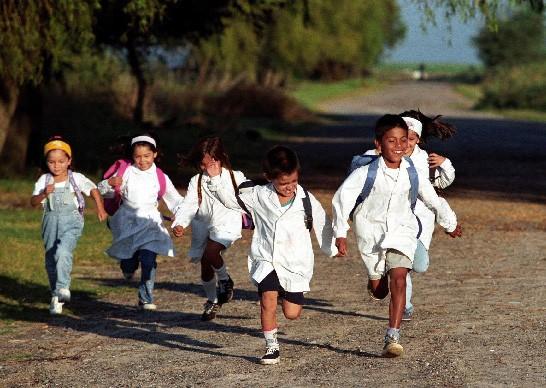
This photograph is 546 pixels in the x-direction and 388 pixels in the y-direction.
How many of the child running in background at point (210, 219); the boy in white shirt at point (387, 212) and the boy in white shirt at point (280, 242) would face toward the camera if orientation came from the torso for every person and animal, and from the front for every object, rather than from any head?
3

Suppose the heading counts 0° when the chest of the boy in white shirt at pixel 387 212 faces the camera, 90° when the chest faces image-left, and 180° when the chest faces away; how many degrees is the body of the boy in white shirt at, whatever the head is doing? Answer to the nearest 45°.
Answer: approximately 0°

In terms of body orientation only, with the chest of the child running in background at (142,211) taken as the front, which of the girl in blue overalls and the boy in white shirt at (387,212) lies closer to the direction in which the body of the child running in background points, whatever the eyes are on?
the boy in white shirt

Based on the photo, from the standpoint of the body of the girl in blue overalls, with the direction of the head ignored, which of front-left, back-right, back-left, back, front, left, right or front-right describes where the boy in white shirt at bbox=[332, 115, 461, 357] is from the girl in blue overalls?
front-left

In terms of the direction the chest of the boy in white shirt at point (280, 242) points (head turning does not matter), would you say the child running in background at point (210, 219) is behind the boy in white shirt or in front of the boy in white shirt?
behind

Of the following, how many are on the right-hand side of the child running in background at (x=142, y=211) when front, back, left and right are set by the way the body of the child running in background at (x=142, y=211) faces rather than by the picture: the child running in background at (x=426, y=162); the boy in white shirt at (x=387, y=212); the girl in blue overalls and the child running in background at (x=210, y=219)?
1

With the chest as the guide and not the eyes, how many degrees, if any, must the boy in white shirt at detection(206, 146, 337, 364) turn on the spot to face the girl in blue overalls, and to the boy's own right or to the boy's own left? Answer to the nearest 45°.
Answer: approximately 135° to the boy's own right

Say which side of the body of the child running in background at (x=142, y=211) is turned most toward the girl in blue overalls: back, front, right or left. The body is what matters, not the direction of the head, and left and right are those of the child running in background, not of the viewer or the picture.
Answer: right

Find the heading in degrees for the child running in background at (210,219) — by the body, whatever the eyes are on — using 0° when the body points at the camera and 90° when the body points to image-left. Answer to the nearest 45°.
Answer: approximately 0°

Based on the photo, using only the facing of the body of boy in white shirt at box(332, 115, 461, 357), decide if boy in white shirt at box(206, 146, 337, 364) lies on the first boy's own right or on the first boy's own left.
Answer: on the first boy's own right
